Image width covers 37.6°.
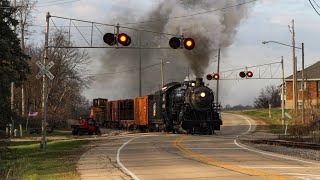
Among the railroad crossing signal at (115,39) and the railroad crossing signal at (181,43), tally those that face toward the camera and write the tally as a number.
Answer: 2

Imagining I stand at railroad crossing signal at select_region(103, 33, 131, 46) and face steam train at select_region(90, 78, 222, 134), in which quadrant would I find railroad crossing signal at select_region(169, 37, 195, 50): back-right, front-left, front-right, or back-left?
front-right

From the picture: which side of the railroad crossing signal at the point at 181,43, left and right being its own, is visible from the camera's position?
front

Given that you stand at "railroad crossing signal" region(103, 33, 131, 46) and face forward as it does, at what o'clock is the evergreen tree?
The evergreen tree is roughly at 4 o'clock from the railroad crossing signal.

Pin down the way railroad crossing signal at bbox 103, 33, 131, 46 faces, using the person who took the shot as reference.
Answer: facing the viewer

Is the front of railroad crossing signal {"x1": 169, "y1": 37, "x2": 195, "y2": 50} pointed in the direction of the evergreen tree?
no

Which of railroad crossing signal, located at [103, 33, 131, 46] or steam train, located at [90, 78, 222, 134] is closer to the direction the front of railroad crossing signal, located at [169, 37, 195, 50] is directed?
the railroad crossing signal

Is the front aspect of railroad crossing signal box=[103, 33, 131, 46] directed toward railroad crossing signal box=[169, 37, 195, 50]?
no

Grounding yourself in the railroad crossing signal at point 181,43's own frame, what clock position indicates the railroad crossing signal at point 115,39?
the railroad crossing signal at point 115,39 is roughly at 3 o'clock from the railroad crossing signal at point 181,43.

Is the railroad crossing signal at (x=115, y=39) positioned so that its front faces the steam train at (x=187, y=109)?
no

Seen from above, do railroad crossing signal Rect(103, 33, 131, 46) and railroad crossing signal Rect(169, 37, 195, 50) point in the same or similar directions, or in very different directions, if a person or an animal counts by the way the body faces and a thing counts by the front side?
same or similar directions
